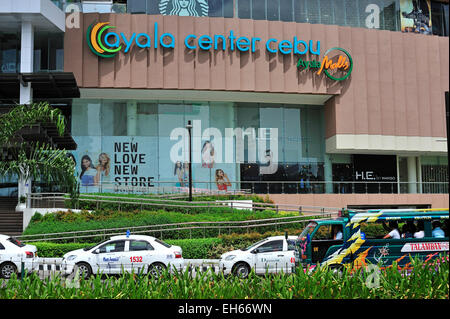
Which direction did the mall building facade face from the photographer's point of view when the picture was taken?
facing the viewer

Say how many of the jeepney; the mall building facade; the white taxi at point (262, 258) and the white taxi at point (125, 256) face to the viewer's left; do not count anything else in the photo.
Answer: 3

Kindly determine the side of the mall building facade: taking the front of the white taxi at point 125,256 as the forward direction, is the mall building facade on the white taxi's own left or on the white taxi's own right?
on the white taxi's own right

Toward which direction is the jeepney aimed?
to the viewer's left

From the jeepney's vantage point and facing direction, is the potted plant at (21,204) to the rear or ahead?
ahead

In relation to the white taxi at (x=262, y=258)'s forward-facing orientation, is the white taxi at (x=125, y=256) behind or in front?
in front

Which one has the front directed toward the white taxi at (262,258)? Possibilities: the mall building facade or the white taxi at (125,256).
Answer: the mall building facade

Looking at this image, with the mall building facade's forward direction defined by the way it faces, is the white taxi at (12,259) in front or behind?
in front

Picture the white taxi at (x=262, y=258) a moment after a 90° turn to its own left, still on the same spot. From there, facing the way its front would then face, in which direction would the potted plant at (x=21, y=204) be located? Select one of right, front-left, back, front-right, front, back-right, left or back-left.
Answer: back-right

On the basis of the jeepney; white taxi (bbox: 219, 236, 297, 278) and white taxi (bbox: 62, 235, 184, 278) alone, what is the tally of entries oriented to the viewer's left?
3

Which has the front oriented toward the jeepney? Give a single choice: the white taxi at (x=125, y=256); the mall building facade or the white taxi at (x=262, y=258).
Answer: the mall building facade

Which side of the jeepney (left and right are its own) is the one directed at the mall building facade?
right

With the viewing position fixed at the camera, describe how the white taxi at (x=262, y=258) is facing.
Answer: facing to the left of the viewer

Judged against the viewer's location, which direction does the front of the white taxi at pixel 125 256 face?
facing to the left of the viewer

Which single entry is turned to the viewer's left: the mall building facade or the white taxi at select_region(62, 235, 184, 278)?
the white taxi

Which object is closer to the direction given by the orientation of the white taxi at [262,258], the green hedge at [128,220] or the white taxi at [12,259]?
the white taxi
